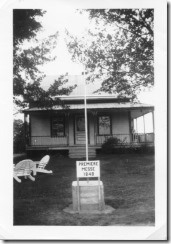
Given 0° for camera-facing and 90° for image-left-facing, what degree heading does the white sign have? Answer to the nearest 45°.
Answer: approximately 0°
